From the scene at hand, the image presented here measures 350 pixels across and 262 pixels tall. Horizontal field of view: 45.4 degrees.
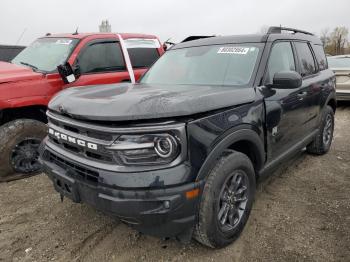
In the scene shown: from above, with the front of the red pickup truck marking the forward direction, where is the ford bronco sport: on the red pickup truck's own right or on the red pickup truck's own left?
on the red pickup truck's own left

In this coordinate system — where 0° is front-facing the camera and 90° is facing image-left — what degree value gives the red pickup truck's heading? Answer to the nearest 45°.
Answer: approximately 45°

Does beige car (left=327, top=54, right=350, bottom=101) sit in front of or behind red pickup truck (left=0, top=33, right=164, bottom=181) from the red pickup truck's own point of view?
behind

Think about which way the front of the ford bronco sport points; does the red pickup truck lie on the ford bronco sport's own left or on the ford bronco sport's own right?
on the ford bronco sport's own right

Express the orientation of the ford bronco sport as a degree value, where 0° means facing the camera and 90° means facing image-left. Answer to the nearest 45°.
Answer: approximately 45°

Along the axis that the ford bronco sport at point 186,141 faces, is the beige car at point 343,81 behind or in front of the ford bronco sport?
behind
